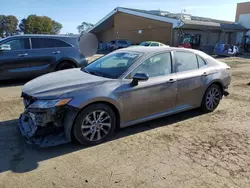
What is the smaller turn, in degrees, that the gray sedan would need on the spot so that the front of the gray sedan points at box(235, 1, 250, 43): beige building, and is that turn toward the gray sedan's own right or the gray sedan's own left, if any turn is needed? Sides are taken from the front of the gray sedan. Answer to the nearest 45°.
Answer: approximately 180°

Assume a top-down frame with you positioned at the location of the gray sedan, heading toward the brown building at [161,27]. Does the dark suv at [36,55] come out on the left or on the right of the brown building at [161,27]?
left

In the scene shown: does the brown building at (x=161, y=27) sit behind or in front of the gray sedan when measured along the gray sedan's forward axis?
behind

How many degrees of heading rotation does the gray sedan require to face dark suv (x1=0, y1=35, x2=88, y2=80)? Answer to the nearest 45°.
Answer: approximately 90° to its right

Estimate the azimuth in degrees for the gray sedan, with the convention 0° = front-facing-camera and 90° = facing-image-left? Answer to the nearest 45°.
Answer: approximately 45°
